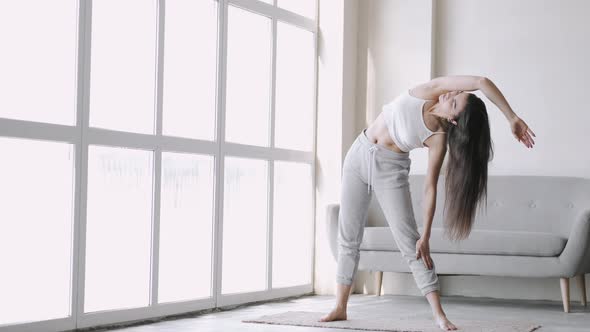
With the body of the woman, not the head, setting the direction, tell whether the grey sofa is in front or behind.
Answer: behind

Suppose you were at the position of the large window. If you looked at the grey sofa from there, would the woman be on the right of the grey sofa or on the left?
right

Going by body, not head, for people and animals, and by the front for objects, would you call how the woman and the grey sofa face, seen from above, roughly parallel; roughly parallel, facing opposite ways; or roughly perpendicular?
roughly parallel

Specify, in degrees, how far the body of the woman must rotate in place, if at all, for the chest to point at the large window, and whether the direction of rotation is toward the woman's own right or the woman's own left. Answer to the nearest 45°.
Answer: approximately 45° to the woman's own right

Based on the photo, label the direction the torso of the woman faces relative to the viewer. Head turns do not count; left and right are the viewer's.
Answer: facing the viewer and to the left of the viewer

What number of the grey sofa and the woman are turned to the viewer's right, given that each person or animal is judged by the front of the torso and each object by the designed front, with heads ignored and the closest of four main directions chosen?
0

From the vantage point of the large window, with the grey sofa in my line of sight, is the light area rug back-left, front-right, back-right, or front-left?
front-right

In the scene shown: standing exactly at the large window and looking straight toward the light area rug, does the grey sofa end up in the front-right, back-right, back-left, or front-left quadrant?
front-left

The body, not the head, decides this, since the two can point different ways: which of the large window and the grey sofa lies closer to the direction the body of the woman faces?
the large window
